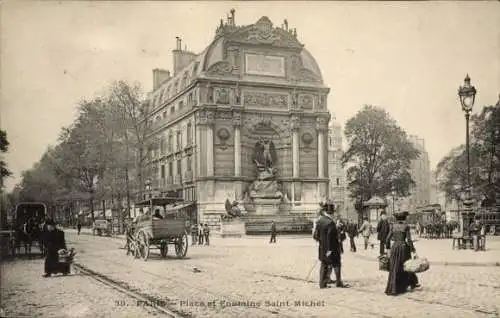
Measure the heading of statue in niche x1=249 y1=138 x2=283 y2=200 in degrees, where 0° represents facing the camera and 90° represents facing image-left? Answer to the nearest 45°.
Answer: approximately 0°
